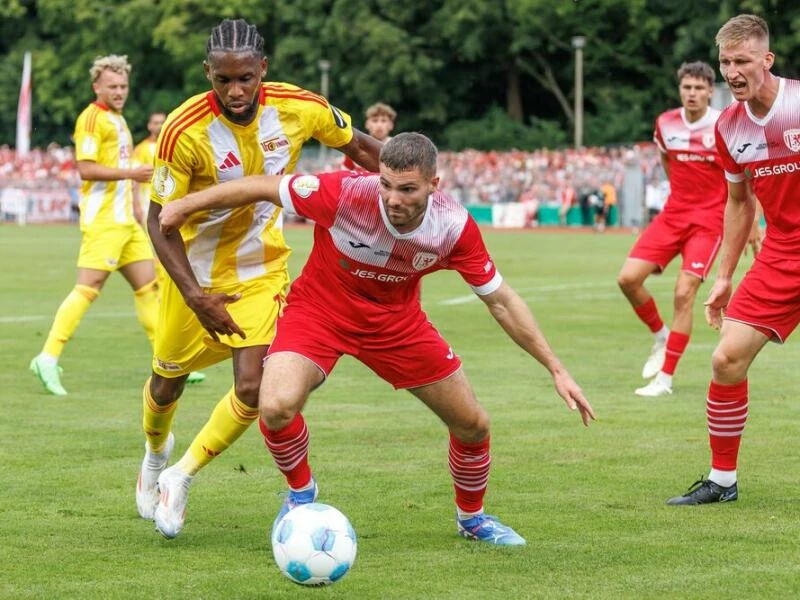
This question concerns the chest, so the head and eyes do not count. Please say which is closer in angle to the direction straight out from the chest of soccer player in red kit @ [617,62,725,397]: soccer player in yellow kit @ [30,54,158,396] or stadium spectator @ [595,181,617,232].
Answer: the soccer player in yellow kit

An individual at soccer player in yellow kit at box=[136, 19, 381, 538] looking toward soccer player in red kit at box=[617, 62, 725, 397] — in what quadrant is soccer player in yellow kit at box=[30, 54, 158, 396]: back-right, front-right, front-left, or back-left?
front-left

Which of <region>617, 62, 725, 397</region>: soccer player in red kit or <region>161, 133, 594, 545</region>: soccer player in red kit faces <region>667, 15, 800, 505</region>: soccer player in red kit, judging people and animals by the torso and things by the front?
<region>617, 62, 725, 397</region>: soccer player in red kit

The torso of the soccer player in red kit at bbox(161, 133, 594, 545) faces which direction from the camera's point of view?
toward the camera

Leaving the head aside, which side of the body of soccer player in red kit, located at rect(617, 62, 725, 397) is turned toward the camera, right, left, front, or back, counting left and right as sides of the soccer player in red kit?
front

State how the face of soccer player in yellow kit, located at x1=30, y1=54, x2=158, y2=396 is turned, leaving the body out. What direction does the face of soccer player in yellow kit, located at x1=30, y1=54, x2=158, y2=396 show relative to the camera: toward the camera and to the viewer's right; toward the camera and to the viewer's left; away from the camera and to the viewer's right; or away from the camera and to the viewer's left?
toward the camera and to the viewer's right

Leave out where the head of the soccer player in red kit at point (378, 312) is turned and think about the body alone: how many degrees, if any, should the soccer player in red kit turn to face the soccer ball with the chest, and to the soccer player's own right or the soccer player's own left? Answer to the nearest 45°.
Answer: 0° — they already face it

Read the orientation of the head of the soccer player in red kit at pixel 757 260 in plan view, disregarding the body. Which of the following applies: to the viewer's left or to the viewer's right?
to the viewer's left

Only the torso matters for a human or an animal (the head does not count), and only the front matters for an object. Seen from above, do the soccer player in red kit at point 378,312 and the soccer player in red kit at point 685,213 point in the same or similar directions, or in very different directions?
same or similar directions

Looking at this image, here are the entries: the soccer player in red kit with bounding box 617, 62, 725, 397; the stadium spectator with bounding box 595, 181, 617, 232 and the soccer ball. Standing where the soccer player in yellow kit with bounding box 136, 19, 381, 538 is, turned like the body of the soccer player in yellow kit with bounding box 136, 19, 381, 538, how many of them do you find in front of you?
1

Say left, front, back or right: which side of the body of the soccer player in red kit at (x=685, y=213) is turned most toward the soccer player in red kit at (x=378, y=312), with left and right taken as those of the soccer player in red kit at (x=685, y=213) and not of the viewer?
front

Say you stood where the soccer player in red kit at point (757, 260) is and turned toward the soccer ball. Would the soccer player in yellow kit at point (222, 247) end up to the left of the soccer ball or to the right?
right

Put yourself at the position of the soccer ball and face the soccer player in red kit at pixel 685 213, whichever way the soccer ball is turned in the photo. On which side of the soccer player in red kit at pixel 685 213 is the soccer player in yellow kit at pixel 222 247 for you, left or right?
left

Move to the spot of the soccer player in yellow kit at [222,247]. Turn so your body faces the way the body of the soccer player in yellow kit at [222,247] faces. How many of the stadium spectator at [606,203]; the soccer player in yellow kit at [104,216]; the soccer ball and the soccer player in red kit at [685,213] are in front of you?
1
